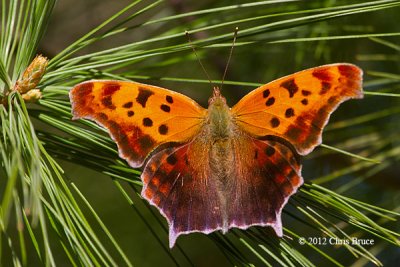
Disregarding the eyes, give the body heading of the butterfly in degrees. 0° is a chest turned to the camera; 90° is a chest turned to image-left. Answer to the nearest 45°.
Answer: approximately 180°
